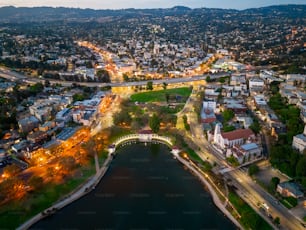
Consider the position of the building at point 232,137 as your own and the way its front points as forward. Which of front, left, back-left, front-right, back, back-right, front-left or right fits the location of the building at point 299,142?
back-left

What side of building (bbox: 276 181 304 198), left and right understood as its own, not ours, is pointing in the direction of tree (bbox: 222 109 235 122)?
right

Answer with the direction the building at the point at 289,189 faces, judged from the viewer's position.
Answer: facing the viewer and to the left of the viewer

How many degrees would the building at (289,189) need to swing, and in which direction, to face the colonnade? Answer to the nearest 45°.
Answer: approximately 45° to its right

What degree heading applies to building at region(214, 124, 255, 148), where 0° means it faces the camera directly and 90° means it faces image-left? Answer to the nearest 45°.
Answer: approximately 45°

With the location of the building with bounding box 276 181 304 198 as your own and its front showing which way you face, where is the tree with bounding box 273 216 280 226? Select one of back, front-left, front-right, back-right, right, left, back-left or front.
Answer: front-left

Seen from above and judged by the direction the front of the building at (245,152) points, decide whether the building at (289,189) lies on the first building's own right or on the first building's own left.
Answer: on the first building's own left

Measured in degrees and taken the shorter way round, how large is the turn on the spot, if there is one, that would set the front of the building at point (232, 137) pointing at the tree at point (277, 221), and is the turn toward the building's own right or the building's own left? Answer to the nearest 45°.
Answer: approximately 45° to the building's own left

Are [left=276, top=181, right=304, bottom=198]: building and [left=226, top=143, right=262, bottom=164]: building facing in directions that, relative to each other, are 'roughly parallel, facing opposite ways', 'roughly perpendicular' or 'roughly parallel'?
roughly parallel

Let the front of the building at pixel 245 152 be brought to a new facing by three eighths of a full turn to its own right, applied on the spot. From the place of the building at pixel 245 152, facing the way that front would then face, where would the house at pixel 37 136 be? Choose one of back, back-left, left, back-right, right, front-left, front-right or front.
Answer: left

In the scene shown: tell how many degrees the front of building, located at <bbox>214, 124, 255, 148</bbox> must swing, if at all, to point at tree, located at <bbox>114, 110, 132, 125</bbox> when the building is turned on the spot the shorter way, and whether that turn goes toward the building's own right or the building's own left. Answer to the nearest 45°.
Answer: approximately 45° to the building's own right

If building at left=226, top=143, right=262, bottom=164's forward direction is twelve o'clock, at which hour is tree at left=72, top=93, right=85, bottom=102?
The tree is roughly at 2 o'clock from the building.

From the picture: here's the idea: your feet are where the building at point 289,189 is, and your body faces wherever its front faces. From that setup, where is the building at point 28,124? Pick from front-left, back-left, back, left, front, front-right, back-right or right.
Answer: front-right

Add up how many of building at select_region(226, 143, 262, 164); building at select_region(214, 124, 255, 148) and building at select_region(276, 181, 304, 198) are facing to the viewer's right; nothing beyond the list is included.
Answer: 0

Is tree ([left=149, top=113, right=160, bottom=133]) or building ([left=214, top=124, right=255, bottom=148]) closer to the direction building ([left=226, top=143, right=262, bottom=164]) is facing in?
the tree
